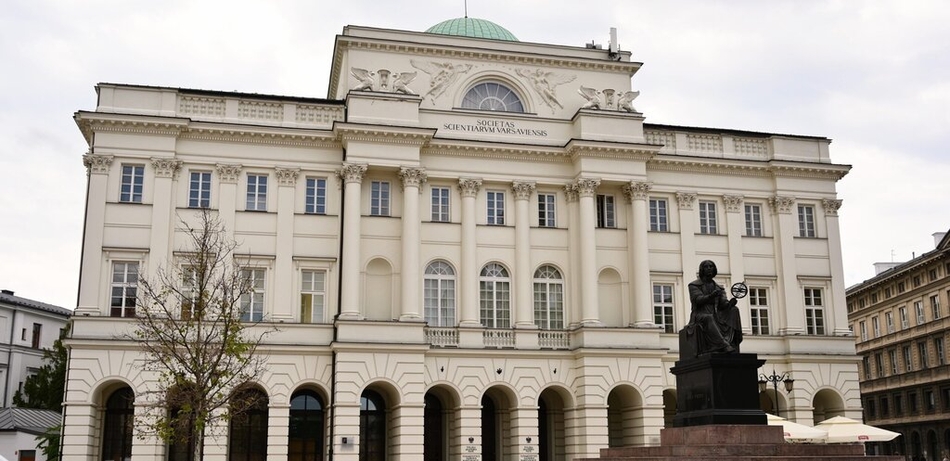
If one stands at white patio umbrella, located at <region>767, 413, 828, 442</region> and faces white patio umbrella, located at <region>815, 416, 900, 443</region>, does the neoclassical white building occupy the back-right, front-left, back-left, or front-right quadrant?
back-left

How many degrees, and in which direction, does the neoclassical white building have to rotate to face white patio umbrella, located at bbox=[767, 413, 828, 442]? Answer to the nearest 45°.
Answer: approximately 45° to its left

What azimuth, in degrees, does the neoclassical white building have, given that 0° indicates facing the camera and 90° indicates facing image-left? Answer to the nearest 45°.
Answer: approximately 0°

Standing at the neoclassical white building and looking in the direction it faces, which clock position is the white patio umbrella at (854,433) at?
The white patio umbrella is roughly at 10 o'clock from the neoclassical white building.
